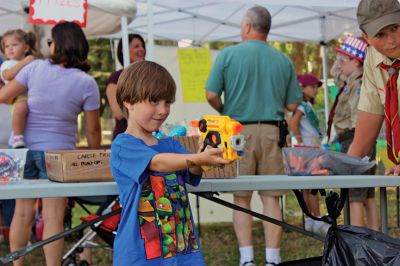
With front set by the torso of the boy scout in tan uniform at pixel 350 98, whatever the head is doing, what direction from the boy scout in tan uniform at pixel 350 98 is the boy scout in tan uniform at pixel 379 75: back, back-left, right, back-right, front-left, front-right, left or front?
left

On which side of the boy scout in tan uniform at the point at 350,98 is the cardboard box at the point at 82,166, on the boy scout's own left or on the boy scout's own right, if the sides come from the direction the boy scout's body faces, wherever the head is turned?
on the boy scout's own left

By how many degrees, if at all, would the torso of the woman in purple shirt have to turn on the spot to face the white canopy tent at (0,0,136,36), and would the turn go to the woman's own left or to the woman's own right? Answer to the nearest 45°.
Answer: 0° — they already face it

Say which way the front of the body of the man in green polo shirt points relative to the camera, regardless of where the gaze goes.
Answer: away from the camera

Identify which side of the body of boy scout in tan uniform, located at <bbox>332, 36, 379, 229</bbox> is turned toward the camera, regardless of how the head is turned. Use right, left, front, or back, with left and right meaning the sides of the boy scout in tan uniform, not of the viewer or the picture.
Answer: left

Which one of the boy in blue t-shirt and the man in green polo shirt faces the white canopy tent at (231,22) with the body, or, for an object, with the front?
the man in green polo shirt

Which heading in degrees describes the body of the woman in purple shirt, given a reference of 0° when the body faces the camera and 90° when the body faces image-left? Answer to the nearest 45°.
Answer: approximately 180°

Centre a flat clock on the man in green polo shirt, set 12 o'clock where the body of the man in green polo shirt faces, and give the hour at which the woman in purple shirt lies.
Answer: The woman in purple shirt is roughly at 8 o'clock from the man in green polo shirt.

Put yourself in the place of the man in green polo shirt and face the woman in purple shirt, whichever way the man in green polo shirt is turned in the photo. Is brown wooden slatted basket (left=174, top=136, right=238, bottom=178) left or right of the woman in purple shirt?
left

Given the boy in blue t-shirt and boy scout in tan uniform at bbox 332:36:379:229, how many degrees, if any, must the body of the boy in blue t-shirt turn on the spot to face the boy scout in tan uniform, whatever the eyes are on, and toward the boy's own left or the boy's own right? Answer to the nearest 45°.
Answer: approximately 90° to the boy's own left

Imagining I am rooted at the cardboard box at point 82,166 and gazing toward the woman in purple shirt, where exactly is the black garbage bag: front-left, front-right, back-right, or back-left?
back-right
